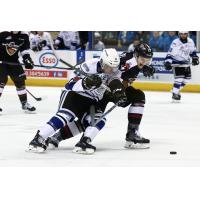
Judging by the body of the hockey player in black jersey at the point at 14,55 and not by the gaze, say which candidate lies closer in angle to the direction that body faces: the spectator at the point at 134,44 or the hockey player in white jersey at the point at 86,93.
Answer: the hockey player in white jersey

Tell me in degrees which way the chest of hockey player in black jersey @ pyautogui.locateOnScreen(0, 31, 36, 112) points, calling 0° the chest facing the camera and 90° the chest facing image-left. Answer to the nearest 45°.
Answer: approximately 0°

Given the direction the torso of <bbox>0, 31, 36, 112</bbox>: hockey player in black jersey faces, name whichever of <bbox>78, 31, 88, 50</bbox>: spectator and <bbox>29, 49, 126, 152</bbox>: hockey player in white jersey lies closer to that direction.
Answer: the hockey player in white jersey

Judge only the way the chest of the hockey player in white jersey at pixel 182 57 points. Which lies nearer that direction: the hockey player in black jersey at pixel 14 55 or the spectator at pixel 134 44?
the hockey player in black jersey

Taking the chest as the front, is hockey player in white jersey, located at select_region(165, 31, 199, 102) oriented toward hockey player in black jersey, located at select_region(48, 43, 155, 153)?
yes
